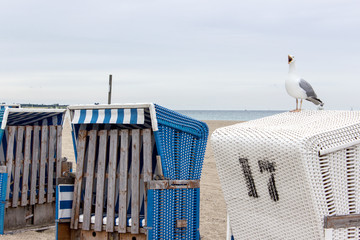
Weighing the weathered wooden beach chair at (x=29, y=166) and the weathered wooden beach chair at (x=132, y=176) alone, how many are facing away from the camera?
0

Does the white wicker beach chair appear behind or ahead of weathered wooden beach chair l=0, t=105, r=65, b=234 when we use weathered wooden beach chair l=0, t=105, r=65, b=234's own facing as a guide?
ahead

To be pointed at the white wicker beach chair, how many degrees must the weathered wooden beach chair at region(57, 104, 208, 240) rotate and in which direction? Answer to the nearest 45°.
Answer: approximately 90° to its left

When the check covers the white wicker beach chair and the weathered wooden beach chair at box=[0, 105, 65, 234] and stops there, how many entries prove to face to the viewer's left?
0

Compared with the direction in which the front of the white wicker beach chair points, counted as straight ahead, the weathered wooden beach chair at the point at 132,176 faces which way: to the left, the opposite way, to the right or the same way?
the opposite way

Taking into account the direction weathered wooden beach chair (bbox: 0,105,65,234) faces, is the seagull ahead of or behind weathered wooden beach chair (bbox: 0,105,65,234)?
ahead

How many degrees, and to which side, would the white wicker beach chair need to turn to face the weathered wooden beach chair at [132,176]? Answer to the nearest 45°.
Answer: approximately 90° to its left

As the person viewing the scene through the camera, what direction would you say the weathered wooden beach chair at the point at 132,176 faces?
facing the viewer and to the left of the viewer

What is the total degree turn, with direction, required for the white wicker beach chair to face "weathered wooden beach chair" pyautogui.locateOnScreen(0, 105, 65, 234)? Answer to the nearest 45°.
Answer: approximately 90° to its left

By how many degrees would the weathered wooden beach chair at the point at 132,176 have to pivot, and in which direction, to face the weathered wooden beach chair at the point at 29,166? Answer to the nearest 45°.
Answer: approximately 90° to its right

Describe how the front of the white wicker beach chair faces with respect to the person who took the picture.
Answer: facing away from the viewer and to the right of the viewer
